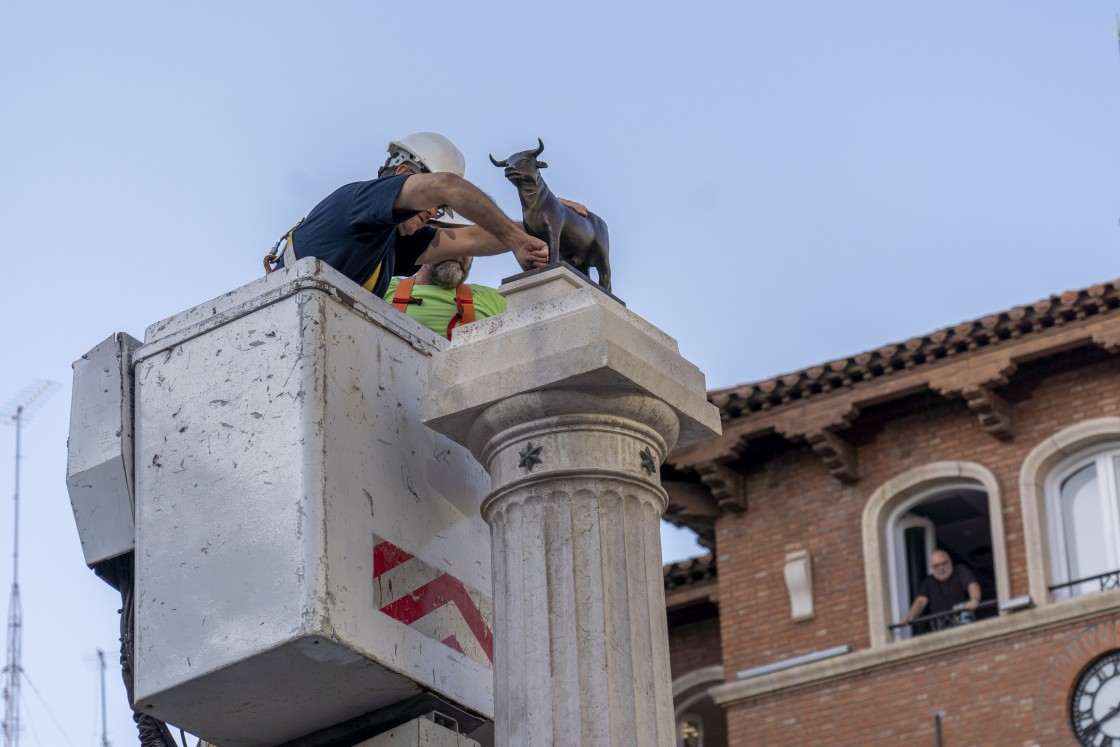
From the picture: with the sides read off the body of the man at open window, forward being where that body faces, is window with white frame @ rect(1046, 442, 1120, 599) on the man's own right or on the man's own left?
on the man's own left

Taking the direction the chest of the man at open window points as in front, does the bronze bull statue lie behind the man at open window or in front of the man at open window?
in front

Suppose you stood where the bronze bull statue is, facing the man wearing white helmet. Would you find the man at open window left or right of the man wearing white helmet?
right

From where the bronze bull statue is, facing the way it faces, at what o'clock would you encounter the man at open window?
The man at open window is roughly at 5 o'clock from the bronze bull statue.

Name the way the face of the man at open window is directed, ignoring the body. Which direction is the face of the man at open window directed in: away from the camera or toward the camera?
toward the camera

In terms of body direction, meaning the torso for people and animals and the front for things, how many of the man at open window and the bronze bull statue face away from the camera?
0

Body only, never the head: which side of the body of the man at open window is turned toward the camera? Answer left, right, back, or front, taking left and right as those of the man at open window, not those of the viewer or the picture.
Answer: front

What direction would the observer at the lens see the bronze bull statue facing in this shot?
facing the viewer and to the left of the viewer

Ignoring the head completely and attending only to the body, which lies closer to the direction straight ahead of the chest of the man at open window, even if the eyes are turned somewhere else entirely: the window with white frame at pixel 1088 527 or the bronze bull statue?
the bronze bull statue

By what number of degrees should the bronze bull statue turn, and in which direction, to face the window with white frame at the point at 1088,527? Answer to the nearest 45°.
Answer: approximately 135° to its right
